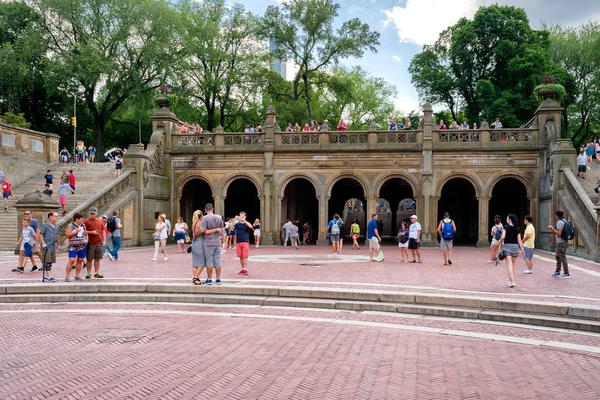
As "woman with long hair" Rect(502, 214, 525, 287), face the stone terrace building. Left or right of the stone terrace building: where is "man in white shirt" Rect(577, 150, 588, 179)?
right

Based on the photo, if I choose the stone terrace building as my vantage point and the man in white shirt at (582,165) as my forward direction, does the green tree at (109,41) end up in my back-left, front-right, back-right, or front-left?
back-left

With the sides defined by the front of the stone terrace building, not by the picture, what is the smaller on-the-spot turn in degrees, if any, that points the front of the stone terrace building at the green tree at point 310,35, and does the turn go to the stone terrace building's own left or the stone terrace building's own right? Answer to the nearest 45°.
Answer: approximately 180°

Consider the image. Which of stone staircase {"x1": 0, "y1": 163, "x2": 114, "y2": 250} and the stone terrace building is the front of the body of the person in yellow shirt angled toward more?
the stone staircase

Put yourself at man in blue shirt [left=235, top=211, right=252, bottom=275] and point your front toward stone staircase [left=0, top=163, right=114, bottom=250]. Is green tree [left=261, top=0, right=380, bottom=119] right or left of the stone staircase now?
right

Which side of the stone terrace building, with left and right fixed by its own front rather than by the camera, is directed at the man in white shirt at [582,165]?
left

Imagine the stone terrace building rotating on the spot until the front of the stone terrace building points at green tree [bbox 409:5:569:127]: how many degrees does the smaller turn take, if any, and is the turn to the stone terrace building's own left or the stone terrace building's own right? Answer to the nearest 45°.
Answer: approximately 135° to the stone terrace building's own left

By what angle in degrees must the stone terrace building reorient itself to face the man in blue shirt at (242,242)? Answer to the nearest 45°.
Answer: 0° — it already faces them

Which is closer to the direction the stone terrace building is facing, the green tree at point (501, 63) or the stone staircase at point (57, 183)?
the stone staircase

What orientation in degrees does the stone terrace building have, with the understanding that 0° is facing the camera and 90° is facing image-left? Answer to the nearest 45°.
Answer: approximately 0°

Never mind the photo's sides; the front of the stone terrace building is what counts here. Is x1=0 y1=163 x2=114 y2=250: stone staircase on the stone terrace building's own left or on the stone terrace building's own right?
on the stone terrace building's own right

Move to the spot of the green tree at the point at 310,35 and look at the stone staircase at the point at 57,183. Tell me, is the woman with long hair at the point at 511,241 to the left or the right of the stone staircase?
left
